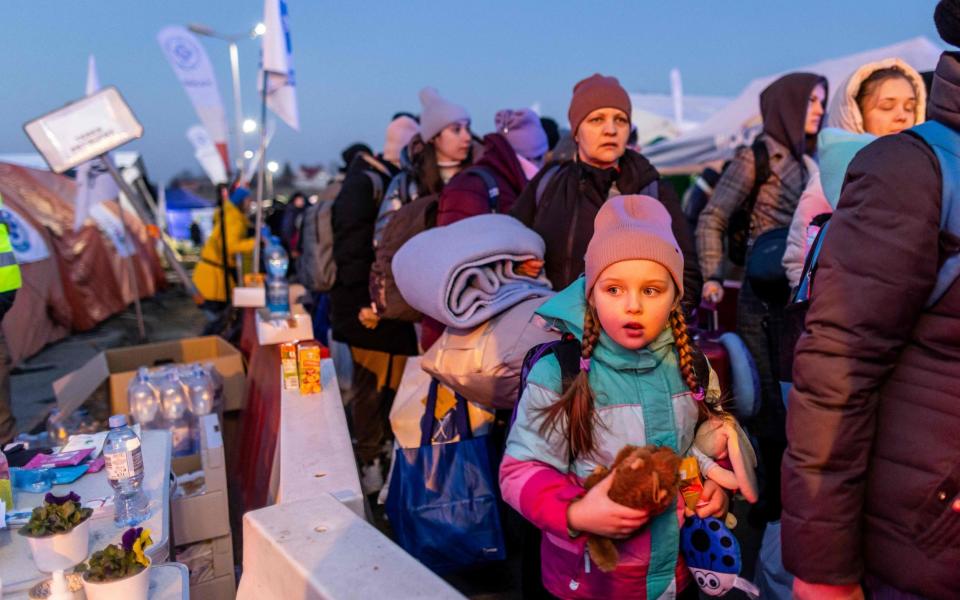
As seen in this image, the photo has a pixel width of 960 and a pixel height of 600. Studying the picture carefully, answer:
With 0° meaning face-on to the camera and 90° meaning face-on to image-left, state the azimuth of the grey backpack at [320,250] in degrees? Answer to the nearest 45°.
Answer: approximately 90°

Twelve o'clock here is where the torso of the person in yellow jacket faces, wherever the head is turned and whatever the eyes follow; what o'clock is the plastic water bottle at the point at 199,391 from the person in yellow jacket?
The plastic water bottle is roughly at 3 o'clock from the person in yellow jacket.

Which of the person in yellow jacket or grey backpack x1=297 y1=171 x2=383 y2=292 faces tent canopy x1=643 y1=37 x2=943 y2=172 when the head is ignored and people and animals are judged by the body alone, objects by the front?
the person in yellow jacket

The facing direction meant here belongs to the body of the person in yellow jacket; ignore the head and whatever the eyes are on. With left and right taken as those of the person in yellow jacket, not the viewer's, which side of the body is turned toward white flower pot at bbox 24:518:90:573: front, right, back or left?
right

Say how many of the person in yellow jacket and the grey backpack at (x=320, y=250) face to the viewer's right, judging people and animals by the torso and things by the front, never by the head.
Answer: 1

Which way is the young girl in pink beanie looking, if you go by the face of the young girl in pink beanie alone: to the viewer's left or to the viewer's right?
to the viewer's left

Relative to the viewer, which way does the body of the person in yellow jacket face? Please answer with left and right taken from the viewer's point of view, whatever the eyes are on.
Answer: facing to the right of the viewer
